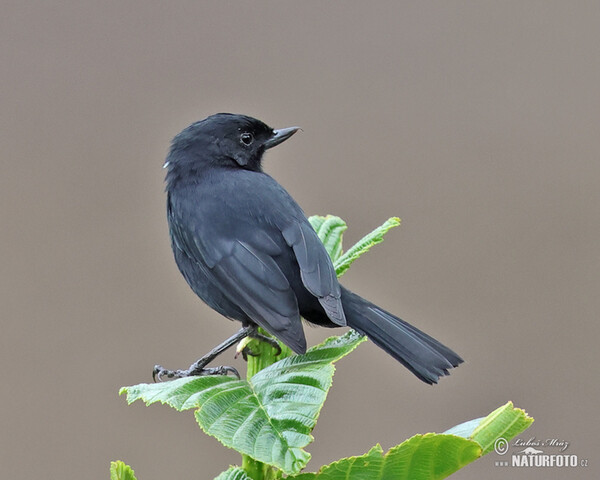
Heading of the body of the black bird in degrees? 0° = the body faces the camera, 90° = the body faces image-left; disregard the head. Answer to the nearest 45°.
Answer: approximately 135°
